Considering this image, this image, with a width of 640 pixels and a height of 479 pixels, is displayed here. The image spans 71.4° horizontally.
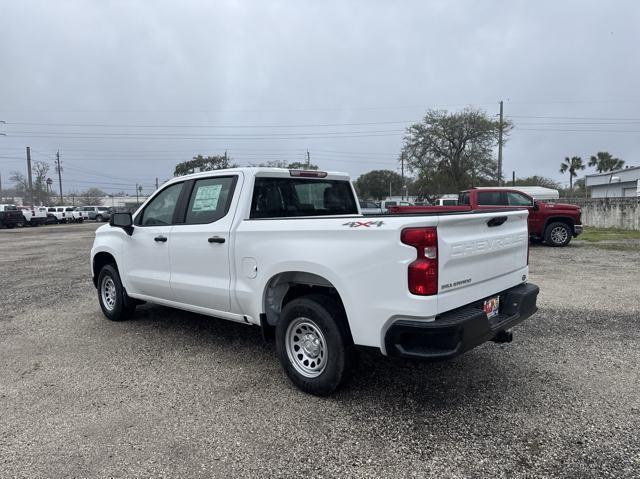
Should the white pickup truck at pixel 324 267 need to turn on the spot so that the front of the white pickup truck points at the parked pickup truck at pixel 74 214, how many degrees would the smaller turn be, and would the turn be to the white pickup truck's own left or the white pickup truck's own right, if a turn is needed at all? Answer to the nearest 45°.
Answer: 0° — it already faces it

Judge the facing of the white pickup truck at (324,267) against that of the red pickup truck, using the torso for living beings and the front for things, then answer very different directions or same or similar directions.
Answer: very different directions

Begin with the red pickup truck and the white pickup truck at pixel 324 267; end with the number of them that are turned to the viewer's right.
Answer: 1

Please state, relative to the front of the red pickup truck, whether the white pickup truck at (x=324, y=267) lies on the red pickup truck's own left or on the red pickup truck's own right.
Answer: on the red pickup truck's own right

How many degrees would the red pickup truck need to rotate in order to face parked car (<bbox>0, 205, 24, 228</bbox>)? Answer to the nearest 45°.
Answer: approximately 180°

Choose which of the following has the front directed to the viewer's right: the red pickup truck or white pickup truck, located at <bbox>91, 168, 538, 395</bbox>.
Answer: the red pickup truck

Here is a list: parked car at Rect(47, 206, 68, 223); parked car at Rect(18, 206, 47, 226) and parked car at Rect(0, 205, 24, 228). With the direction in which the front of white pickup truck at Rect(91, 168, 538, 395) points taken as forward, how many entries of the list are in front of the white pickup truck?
3

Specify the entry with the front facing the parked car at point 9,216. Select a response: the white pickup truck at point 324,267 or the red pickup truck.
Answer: the white pickup truck

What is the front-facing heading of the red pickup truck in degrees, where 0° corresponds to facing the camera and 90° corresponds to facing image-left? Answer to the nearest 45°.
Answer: approximately 270°

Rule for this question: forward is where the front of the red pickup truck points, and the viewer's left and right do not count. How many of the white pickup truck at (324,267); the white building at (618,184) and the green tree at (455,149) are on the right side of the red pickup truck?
1

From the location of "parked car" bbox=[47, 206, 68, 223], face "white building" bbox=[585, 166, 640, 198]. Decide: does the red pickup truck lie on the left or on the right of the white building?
right

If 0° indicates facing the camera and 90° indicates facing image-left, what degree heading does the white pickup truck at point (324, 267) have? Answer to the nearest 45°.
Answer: approximately 135°

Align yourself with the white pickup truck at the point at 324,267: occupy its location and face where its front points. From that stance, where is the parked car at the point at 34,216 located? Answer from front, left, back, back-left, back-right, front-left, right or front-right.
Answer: front

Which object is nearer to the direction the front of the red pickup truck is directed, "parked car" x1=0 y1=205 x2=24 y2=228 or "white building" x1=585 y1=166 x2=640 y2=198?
the white building

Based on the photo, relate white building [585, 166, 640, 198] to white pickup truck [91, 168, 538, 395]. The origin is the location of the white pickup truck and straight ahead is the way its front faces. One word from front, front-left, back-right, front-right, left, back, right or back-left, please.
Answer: right
